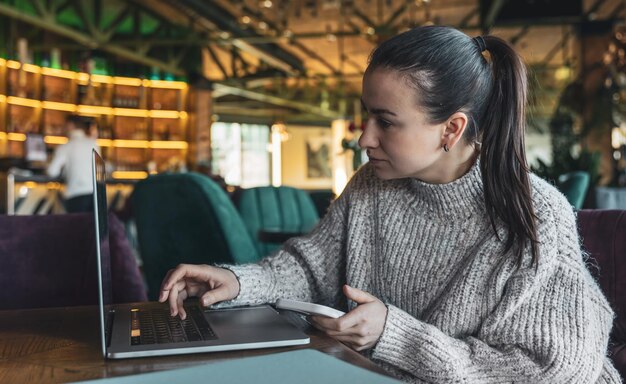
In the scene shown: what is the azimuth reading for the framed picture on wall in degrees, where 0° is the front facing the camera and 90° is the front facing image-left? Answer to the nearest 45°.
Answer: approximately 0°

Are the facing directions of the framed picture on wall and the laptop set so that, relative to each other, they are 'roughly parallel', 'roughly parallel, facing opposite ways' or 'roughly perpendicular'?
roughly perpendicular

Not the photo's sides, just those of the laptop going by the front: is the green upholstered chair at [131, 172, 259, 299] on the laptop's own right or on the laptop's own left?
on the laptop's own left

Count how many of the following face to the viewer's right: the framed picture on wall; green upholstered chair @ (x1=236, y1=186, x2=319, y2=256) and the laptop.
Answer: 1

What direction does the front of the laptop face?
to the viewer's right

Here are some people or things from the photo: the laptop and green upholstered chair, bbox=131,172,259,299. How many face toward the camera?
0

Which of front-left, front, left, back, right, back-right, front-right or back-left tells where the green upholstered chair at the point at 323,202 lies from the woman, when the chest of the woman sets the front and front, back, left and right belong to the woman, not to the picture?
back-right

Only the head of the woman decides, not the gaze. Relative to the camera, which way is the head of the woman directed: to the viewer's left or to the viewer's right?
to the viewer's left

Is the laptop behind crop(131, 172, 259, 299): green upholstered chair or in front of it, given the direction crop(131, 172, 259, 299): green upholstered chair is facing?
behind
